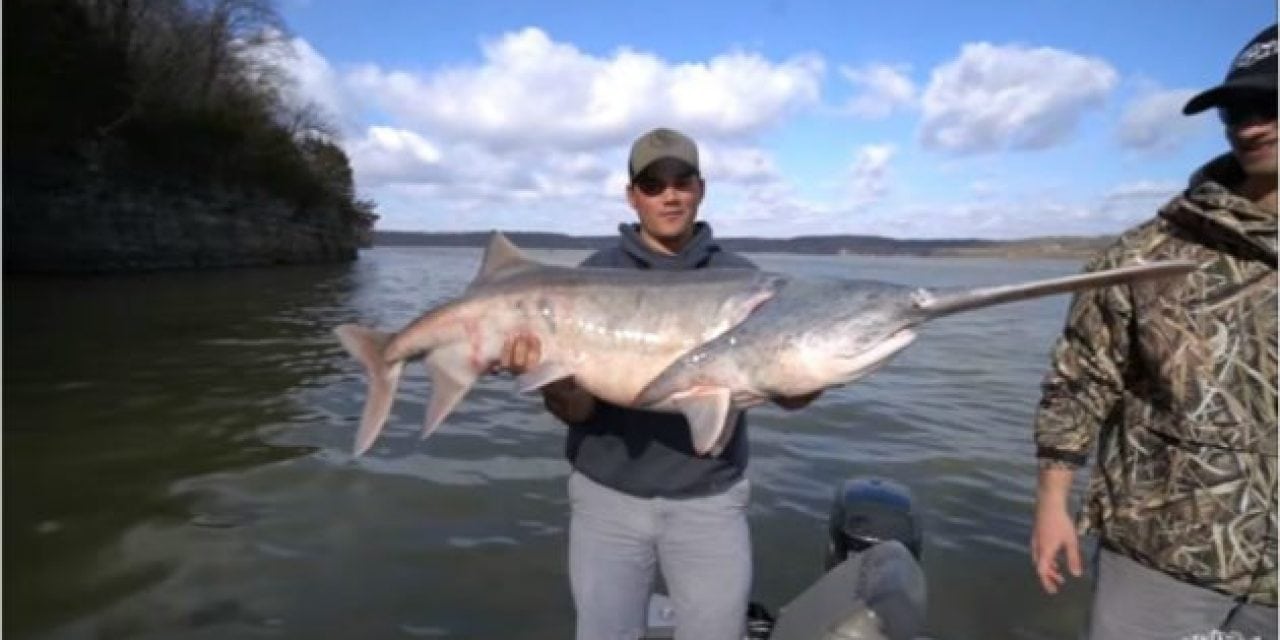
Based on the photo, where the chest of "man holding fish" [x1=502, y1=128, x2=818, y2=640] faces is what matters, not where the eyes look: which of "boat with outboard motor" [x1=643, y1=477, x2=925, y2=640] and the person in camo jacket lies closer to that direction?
the person in camo jacket

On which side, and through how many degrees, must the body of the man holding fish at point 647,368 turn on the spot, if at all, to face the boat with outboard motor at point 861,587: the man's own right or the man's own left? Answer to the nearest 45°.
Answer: approximately 90° to the man's own left

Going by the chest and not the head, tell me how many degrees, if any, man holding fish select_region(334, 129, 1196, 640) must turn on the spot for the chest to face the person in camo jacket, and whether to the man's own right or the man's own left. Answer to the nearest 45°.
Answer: approximately 90° to the man's own left

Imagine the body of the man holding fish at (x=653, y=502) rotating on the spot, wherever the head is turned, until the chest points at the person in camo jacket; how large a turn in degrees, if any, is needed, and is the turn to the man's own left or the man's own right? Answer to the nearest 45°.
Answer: approximately 45° to the man's own left

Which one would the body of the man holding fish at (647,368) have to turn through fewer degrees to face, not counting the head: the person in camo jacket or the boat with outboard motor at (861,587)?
the person in camo jacket

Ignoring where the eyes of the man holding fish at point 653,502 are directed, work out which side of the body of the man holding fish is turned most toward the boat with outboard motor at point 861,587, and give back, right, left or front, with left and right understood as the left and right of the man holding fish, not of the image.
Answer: left

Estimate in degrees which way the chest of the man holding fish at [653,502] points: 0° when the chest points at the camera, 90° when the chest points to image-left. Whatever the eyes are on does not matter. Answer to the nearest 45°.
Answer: approximately 0°
